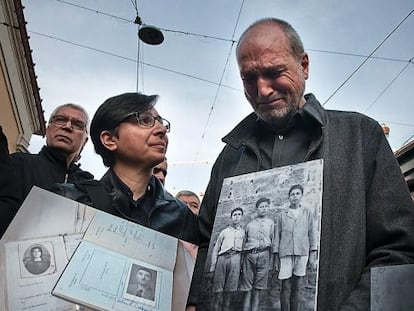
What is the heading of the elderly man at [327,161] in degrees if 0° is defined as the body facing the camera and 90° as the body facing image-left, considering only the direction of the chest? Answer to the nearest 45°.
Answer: approximately 45°

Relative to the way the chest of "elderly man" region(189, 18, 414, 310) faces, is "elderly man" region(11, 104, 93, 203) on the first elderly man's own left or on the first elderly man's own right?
on the first elderly man's own right

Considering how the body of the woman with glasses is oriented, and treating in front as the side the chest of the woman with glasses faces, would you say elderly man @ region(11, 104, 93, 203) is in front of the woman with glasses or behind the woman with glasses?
behind

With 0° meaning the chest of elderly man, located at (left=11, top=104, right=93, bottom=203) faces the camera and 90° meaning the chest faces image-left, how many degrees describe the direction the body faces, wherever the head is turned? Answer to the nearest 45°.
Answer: approximately 0°
